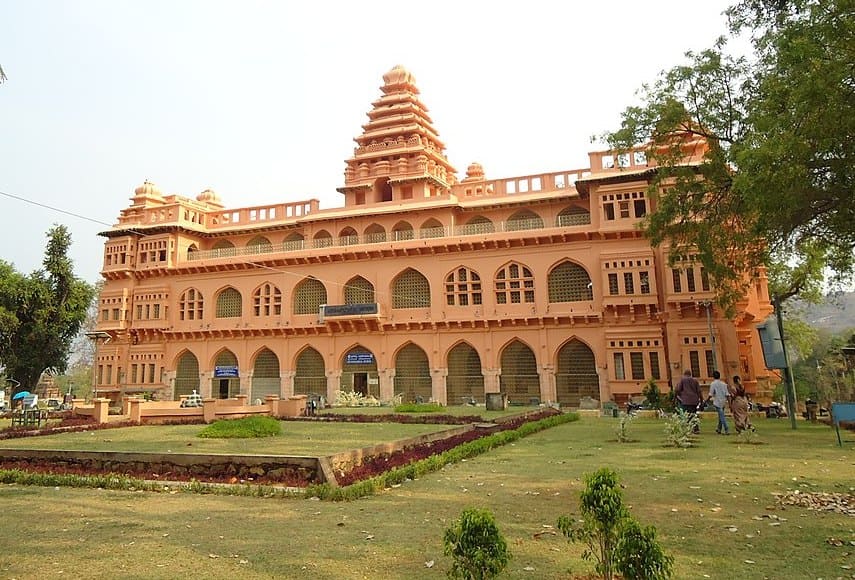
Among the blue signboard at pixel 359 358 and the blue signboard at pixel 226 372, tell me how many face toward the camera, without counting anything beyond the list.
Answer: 2

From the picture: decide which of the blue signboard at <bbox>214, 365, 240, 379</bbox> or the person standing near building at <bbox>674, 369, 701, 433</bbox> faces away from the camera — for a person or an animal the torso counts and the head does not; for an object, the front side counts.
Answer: the person standing near building

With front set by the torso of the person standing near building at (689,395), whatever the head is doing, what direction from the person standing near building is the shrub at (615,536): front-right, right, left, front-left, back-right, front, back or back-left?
back

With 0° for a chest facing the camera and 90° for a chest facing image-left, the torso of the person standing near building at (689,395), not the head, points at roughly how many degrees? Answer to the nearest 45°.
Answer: approximately 180°

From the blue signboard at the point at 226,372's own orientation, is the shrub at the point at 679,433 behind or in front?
in front

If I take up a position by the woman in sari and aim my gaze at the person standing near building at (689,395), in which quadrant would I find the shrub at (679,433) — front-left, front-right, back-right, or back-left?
front-left

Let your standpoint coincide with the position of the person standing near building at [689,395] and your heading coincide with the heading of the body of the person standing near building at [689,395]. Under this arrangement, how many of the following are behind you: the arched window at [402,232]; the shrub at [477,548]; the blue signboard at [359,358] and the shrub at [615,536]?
2

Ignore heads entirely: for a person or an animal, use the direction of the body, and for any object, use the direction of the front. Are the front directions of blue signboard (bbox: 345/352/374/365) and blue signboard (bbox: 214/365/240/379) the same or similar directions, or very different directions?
same or similar directions

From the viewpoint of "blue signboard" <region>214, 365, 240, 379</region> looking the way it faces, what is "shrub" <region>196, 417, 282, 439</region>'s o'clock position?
The shrub is roughly at 12 o'clock from the blue signboard.

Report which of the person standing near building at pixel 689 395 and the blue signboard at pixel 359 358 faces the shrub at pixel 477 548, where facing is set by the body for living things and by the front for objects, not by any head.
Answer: the blue signboard

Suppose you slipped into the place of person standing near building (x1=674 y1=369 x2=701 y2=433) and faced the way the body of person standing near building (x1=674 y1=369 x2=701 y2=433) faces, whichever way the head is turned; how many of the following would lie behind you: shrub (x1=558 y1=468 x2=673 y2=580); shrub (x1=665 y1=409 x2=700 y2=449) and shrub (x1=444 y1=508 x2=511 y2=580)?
3

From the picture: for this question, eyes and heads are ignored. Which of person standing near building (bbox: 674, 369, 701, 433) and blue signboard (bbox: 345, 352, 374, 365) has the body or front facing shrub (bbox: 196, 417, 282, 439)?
the blue signboard

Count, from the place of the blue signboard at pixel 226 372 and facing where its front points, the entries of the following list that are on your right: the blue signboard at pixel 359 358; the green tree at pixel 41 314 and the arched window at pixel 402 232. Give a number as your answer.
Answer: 1

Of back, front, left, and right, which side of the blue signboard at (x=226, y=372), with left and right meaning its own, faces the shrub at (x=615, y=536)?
front

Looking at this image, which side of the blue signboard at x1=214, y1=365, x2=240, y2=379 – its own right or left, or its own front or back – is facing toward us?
front

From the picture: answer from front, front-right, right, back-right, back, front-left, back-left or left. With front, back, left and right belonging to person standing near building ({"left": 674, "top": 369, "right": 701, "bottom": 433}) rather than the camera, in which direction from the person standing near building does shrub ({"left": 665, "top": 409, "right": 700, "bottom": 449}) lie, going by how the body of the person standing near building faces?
back

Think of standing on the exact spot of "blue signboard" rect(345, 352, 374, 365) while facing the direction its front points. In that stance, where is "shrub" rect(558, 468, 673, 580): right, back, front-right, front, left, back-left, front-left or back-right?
front

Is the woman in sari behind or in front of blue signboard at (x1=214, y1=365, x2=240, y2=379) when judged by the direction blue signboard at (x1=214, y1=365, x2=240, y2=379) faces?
in front

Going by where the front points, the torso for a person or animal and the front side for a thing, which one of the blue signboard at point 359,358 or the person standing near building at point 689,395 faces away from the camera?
the person standing near building
